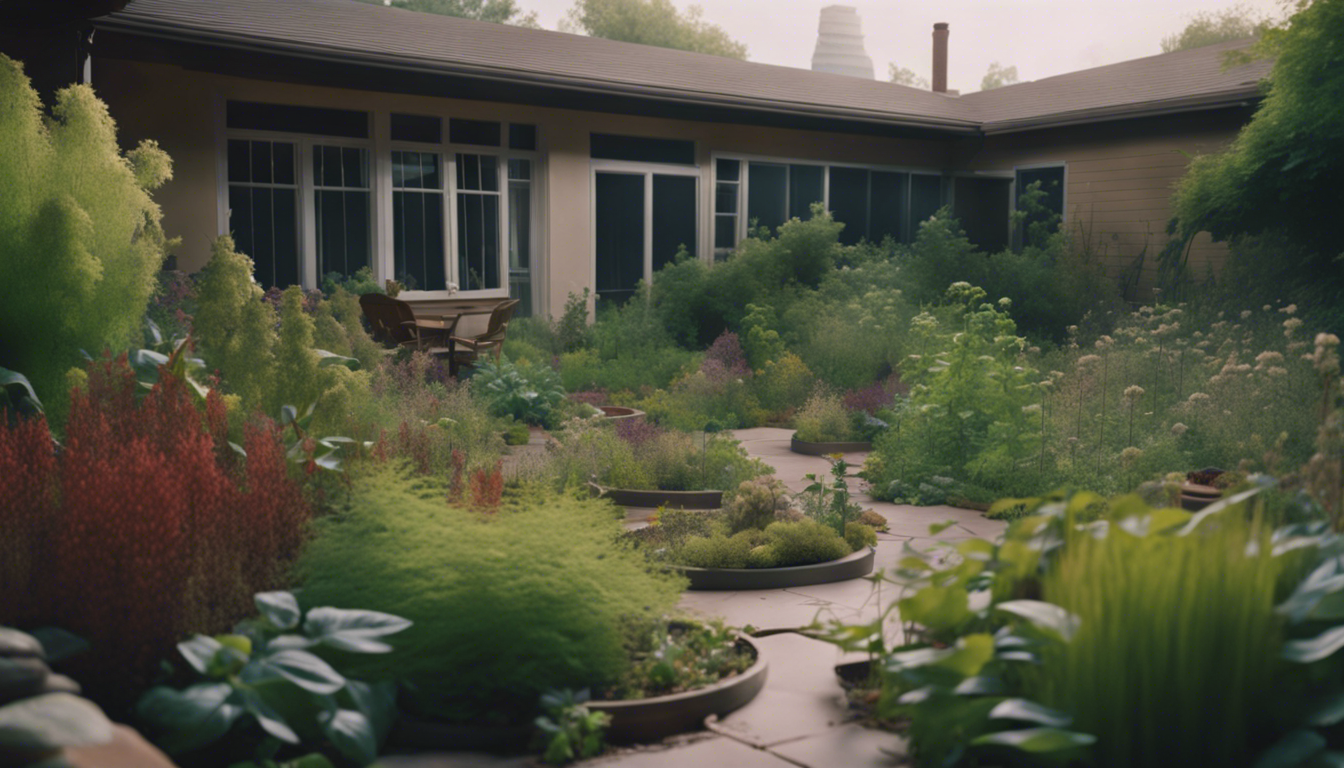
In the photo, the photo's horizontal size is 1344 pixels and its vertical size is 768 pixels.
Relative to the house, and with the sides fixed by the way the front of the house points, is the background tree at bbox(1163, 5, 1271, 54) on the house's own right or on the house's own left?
on the house's own left

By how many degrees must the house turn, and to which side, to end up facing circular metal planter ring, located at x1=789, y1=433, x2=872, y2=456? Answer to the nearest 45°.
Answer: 0° — it already faces it

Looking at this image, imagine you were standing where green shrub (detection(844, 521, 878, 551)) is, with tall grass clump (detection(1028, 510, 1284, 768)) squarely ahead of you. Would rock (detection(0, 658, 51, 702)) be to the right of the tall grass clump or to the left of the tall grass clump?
right

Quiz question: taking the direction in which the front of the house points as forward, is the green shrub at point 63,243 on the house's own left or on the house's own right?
on the house's own right

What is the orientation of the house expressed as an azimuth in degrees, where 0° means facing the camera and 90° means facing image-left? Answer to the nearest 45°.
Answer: approximately 315°

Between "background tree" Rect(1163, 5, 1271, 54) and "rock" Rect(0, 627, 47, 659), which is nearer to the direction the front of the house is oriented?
the rock

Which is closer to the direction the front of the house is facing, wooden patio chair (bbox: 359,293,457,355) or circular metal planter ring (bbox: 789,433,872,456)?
the circular metal planter ring

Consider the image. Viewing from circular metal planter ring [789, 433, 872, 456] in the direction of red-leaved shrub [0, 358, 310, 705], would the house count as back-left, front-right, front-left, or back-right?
back-right

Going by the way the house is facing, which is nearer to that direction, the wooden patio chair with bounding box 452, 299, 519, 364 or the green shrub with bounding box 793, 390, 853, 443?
the green shrub
